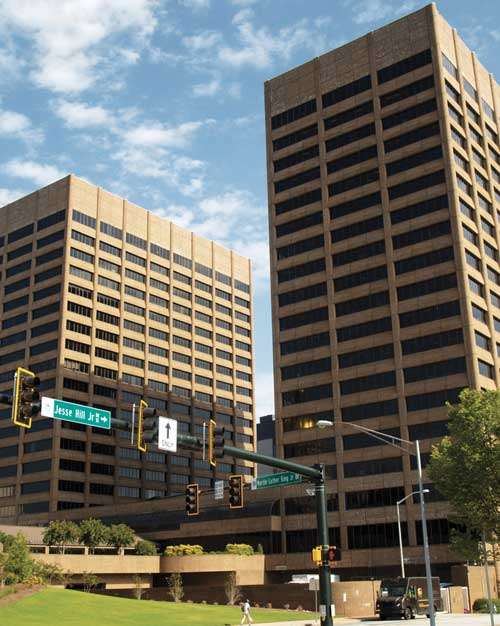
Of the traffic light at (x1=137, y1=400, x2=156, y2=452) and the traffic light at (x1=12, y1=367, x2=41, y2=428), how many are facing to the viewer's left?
0

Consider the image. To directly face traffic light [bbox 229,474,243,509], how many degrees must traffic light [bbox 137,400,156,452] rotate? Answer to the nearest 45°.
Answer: approximately 90° to its left

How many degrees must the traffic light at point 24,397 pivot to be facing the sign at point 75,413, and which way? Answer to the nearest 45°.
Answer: approximately 135° to its left

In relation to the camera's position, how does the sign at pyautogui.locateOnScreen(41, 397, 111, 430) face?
facing the viewer and to the right of the viewer

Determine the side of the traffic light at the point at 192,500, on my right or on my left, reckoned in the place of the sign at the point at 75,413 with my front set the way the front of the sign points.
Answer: on my left

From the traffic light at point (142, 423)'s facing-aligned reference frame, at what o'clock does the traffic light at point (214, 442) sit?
the traffic light at point (214, 442) is roughly at 9 o'clock from the traffic light at point (142, 423).

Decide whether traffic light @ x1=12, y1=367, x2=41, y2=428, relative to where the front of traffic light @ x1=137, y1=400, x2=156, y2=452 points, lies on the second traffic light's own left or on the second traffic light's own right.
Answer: on the second traffic light's own right

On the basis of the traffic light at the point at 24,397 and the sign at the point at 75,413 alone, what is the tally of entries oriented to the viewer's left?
0

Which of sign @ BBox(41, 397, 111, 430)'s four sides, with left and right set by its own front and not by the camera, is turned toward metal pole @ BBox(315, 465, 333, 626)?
left

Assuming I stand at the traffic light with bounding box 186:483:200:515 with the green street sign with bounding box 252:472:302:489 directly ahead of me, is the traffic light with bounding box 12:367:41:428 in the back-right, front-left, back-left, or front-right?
front-right

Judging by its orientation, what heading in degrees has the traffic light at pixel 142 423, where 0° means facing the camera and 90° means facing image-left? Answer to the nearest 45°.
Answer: approximately 315°

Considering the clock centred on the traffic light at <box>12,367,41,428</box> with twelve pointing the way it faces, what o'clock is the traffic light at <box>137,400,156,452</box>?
the traffic light at <box>137,400,156,452</box> is roughly at 9 o'clock from the traffic light at <box>12,367,41,428</box>.

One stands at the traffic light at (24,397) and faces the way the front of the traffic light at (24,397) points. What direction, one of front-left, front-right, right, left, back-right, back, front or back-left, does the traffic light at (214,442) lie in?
left

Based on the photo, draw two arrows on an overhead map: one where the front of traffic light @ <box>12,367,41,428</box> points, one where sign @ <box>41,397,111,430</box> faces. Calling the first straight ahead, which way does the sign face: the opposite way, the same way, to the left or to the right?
the same way

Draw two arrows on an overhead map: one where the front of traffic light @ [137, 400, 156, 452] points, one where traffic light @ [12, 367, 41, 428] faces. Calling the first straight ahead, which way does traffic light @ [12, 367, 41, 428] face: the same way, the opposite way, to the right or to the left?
the same way

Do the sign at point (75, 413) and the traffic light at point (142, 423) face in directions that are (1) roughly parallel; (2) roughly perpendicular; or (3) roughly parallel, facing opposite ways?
roughly parallel
